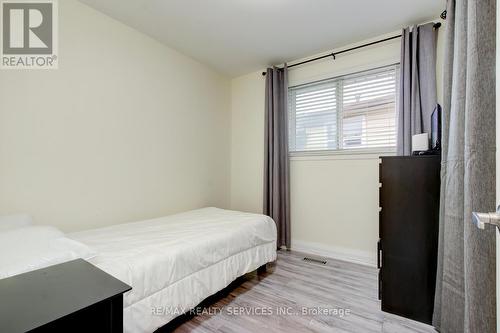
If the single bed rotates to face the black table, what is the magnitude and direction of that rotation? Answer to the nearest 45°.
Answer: approximately 180°

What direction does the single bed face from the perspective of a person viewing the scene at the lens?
facing away from the viewer and to the right of the viewer

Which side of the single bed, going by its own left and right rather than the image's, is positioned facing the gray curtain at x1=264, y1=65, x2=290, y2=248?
front

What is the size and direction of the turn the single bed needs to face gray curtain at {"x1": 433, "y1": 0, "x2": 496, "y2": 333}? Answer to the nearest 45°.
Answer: approximately 90° to its right

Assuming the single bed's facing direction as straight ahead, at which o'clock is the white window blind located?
The white window blind is roughly at 1 o'clock from the single bed.

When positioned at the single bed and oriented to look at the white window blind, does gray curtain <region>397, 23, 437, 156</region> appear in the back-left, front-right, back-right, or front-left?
front-right

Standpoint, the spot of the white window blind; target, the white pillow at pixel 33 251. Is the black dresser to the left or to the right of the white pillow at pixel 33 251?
left

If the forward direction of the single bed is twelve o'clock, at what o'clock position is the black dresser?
The black dresser is roughly at 2 o'clock from the single bed.
